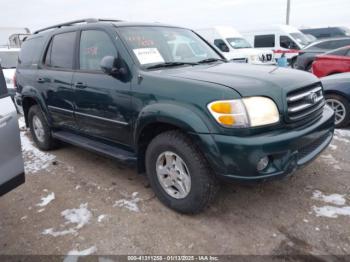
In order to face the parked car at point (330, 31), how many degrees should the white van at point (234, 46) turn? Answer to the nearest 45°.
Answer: approximately 90° to its left

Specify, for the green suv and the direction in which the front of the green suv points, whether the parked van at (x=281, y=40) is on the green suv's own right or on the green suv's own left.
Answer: on the green suv's own left

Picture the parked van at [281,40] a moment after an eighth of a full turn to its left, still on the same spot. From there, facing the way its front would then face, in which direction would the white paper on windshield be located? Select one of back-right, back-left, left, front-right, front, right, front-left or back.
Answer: right

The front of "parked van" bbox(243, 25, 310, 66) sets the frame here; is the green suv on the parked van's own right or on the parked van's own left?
on the parked van's own right

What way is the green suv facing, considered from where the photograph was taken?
facing the viewer and to the right of the viewer

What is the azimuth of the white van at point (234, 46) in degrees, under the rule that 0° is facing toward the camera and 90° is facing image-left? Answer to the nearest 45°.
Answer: approximately 315°

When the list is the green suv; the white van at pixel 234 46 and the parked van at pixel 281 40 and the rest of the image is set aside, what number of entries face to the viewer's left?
0

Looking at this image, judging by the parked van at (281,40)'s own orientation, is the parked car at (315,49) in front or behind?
in front

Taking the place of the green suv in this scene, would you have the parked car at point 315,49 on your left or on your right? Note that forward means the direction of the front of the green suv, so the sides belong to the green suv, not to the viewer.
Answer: on your left

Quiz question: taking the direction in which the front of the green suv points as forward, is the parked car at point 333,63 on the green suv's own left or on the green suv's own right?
on the green suv's own left

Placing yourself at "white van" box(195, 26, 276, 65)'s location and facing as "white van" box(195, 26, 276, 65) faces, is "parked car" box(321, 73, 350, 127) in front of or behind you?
in front

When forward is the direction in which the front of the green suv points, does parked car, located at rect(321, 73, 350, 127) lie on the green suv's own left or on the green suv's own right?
on the green suv's own left
